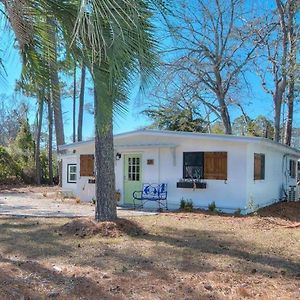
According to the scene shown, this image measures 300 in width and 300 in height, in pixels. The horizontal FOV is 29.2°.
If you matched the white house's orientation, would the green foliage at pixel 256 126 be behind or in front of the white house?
behind

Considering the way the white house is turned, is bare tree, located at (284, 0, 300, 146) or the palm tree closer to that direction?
the palm tree

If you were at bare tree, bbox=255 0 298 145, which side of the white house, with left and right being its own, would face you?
back

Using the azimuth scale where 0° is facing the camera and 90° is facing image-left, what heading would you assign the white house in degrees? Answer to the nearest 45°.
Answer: approximately 45°

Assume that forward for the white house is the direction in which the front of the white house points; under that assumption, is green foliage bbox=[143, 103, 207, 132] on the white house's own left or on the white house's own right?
on the white house's own right

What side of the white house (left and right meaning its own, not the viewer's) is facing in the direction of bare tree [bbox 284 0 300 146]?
back

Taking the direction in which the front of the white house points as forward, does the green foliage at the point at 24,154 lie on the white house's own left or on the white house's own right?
on the white house's own right

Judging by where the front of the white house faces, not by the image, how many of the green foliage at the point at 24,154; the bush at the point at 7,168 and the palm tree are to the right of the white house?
2
